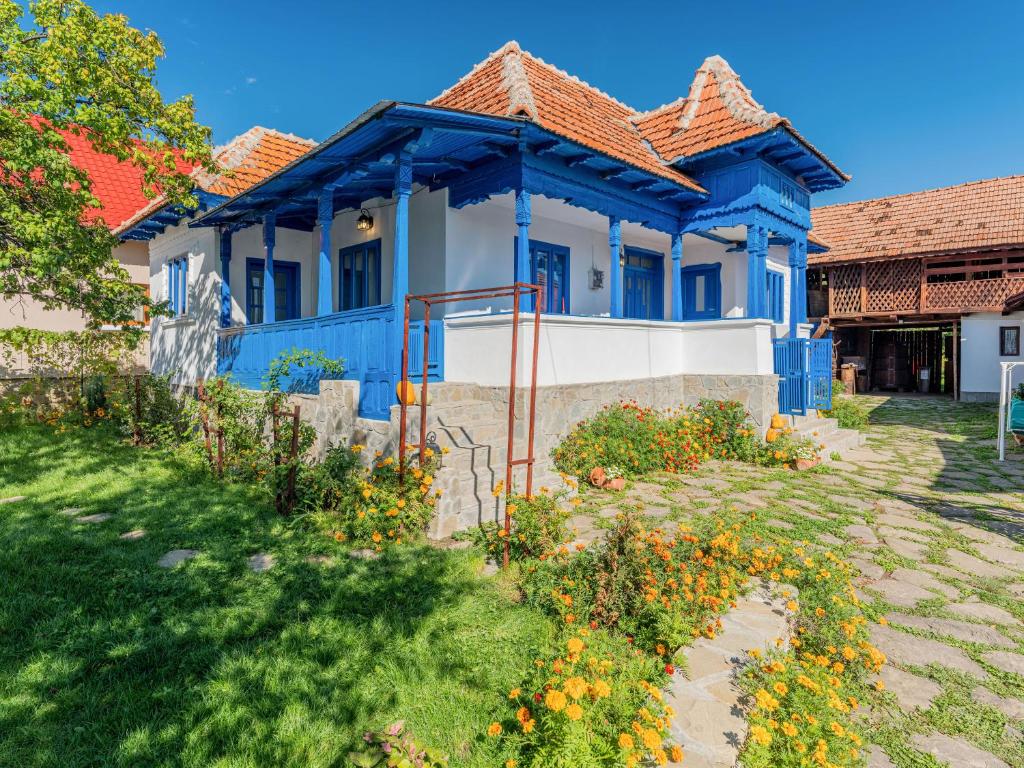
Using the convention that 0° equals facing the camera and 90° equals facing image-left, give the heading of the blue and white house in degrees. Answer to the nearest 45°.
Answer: approximately 315°

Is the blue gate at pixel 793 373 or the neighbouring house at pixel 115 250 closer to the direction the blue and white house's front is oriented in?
the blue gate

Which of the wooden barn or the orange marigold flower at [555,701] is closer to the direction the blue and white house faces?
the orange marigold flower

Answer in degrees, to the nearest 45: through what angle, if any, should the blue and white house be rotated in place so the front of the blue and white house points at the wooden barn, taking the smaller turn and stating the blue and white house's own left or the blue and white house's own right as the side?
approximately 90° to the blue and white house's own left

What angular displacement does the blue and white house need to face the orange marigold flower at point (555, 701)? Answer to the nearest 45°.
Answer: approximately 45° to its right

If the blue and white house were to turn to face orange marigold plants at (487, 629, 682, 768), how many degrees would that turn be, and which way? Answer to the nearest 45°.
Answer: approximately 45° to its right

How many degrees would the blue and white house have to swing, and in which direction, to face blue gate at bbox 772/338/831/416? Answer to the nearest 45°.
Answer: approximately 45° to its left

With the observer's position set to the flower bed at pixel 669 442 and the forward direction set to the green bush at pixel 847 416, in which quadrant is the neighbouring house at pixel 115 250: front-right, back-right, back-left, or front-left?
back-left
